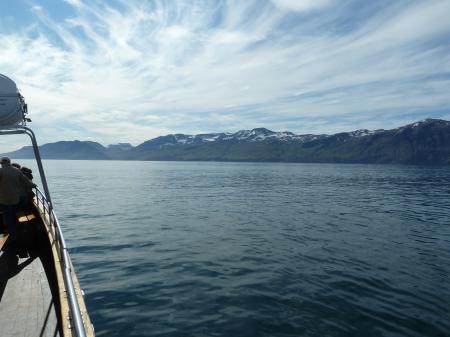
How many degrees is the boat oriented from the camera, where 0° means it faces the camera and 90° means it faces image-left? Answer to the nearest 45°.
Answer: approximately 180°
